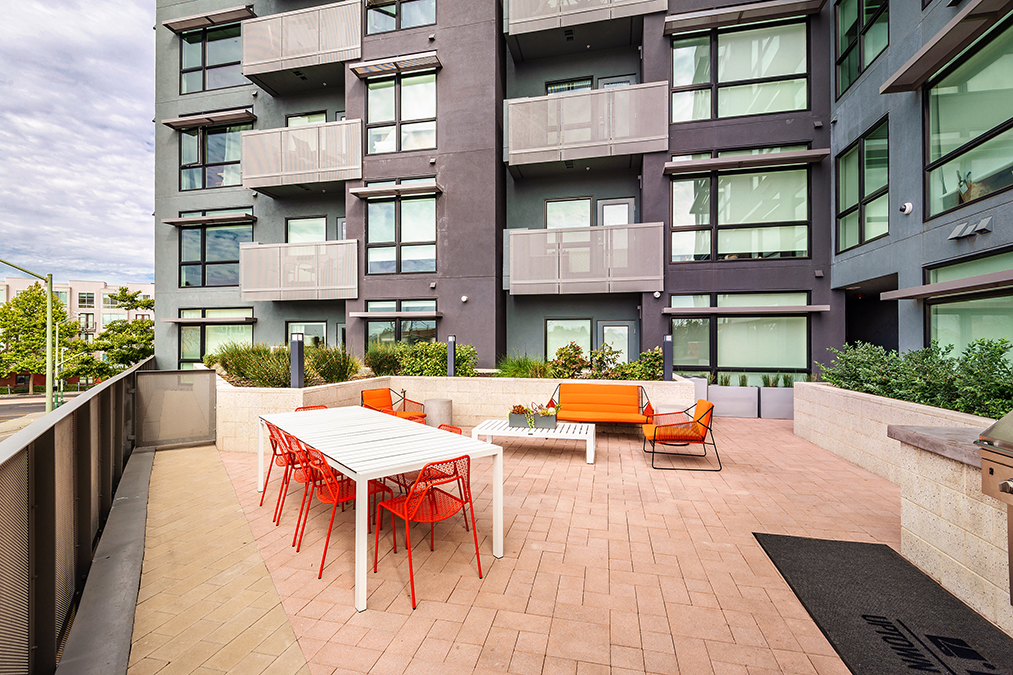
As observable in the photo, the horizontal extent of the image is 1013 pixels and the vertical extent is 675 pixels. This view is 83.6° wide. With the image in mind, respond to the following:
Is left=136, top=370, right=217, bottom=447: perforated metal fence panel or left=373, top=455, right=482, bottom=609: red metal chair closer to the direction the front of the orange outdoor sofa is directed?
the red metal chair

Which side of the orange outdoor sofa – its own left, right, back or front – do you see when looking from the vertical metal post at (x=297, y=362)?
right

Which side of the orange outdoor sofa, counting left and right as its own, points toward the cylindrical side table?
right

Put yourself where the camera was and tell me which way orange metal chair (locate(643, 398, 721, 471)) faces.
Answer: facing to the left of the viewer

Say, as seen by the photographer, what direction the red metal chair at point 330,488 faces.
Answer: facing away from the viewer and to the right of the viewer

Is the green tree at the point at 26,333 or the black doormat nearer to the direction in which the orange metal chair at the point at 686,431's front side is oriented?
the green tree

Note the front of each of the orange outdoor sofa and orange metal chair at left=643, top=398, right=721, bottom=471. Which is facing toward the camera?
the orange outdoor sofa

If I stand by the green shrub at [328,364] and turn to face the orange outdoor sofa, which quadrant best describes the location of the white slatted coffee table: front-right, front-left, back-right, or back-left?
front-right

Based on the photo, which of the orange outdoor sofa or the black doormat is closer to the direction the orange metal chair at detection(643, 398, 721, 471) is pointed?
the orange outdoor sofa

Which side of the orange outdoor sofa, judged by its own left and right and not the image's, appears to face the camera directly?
front

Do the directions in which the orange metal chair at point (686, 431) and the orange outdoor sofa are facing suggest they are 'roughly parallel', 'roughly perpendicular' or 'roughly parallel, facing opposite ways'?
roughly perpendicular

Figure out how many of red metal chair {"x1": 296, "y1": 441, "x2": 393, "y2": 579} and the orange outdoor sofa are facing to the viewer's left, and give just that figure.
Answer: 0

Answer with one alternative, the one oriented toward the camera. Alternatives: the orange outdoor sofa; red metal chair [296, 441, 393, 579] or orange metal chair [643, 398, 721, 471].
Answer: the orange outdoor sofa

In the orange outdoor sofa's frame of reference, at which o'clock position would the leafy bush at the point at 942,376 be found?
The leafy bush is roughly at 10 o'clock from the orange outdoor sofa.

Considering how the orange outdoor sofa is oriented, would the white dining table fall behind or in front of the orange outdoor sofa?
in front
